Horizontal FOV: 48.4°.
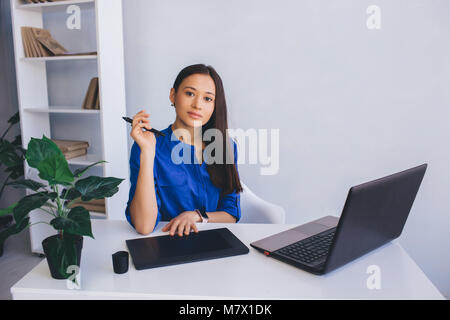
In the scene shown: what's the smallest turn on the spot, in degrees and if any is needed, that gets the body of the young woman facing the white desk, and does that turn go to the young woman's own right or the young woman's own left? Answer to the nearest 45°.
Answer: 0° — they already face it

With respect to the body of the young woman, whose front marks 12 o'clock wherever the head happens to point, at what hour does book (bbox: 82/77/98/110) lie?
The book is roughly at 5 o'clock from the young woman.

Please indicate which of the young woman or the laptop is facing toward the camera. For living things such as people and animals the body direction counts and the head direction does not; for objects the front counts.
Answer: the young woman

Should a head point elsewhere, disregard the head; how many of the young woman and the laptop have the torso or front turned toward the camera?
1

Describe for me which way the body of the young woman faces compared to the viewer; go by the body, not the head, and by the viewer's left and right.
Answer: facing the viewer

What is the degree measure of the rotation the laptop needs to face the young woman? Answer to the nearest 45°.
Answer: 0° — it already faces them
